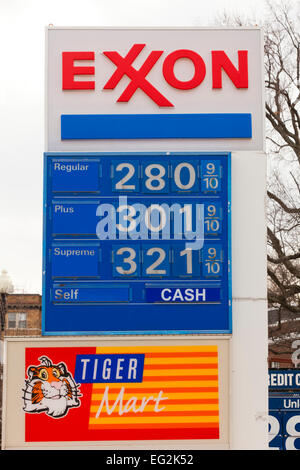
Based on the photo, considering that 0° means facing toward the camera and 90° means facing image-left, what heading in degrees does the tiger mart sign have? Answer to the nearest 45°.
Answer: approximately 0°

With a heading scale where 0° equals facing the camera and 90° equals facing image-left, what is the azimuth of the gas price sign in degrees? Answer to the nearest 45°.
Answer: approximately 0°

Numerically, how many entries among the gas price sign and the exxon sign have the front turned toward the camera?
2

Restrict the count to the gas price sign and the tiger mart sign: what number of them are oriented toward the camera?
2

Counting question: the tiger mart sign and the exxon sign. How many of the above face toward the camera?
2
